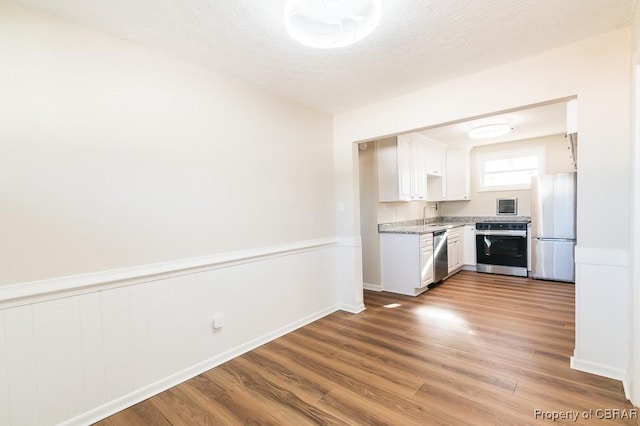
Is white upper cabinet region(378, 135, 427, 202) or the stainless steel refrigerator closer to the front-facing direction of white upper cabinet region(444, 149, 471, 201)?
the white upper cabinet

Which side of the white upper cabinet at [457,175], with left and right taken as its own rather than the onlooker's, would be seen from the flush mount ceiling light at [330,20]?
front

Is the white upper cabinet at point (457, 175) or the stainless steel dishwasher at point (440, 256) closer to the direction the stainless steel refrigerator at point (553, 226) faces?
the stainless steel dishwasher

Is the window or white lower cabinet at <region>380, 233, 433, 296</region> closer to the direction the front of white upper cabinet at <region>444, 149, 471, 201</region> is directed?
the white lower cabinet

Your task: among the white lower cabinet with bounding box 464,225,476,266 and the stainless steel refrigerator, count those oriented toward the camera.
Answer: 2

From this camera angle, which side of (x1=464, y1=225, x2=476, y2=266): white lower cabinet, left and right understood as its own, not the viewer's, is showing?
front

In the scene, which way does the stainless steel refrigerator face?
toward the camera

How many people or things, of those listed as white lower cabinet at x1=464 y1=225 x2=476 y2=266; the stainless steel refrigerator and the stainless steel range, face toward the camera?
3

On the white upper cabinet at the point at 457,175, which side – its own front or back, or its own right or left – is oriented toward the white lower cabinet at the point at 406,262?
front

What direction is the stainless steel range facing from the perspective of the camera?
toward the camera

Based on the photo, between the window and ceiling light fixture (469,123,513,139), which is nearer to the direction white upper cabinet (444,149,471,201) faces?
the ceiling light fixture

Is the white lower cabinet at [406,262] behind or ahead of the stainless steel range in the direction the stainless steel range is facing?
ahead
